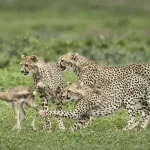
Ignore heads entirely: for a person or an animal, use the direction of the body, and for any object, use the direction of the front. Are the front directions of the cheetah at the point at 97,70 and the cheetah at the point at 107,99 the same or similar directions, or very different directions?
same or similar directions

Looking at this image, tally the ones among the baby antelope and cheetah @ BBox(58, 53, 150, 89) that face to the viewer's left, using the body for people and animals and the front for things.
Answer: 2

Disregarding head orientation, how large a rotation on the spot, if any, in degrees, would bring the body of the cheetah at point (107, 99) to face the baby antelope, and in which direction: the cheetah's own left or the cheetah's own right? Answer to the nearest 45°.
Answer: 0° — it already faces it

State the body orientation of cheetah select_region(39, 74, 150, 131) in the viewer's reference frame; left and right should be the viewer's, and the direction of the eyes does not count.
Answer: facing to the left of the viewer

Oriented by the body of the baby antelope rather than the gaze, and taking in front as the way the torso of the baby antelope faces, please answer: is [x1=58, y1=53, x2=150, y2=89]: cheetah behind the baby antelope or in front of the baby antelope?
behind

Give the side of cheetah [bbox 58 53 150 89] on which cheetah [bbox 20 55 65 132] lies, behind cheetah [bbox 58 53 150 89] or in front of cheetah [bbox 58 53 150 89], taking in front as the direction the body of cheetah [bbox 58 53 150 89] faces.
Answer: in front

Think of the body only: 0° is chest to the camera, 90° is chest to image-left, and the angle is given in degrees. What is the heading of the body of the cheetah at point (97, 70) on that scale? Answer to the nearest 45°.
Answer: approximately 90°

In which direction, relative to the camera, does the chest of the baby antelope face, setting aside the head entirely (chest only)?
to the viewer's left

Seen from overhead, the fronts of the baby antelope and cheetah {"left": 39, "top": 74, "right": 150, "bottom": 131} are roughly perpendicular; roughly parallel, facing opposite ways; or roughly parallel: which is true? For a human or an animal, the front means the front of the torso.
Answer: roughly parallel

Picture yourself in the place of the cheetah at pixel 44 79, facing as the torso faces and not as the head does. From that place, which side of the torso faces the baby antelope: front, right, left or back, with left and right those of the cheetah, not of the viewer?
front

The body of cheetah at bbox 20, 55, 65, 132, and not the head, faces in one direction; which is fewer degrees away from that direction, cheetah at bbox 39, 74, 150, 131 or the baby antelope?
the baby antelope

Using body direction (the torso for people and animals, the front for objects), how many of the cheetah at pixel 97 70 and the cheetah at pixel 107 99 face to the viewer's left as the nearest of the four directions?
2

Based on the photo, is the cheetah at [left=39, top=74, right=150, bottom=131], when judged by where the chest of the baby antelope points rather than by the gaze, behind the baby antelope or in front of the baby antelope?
behind
